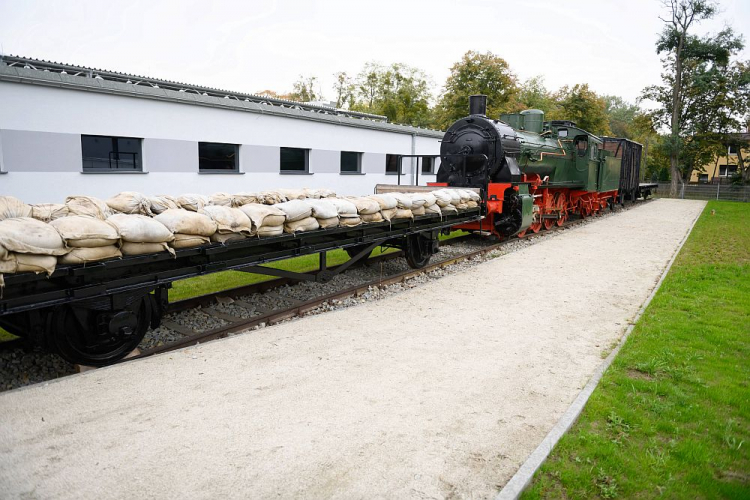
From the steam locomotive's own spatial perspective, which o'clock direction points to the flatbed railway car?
The flatbed railway car is roughly at 11 o'clock from the steam locomotive.

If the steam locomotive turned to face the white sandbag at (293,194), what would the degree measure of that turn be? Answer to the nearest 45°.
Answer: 0° — it already faces it

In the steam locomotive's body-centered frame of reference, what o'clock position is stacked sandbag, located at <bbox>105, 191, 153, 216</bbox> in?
The stacked sandbag is roughly at 11 o'clock from the steam locomotive.

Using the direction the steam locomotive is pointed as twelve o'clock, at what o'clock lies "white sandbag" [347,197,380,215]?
The white sandbag is roughly at 11 o'clock from the steam locomotive.

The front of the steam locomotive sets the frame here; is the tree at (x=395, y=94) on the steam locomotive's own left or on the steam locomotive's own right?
on the steam locomotive's own right

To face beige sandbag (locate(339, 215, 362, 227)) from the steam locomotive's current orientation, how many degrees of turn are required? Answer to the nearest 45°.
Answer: approximately 45° to its left

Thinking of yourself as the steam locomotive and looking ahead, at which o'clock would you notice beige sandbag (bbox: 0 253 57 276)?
The beige sandbag is roughly at 11 o'clock from the steam locomotive.

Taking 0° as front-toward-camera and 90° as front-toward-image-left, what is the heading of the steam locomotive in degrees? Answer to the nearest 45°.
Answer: approximately 45°

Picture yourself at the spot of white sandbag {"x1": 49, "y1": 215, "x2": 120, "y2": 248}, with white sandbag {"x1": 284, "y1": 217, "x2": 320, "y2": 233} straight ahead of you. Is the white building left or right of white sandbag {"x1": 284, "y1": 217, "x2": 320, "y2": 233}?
left

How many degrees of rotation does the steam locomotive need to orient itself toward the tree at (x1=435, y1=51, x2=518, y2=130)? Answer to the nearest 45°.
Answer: approximately 135° to its right

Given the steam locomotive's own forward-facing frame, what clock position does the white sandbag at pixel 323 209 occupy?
The white sandbag is roughly at 11 o'clock from the steam locomotive.
